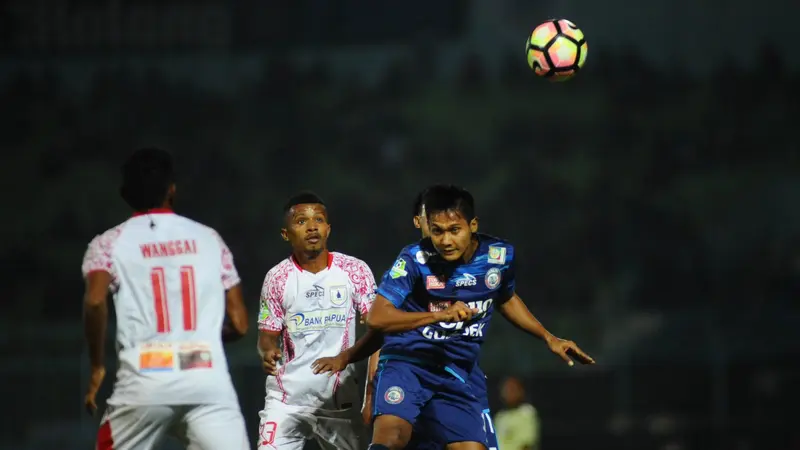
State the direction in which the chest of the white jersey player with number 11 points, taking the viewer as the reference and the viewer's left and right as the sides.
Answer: facing away from the viewer

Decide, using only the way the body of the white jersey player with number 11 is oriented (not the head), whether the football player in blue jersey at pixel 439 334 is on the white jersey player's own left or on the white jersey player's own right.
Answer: on the white jersey player's own right

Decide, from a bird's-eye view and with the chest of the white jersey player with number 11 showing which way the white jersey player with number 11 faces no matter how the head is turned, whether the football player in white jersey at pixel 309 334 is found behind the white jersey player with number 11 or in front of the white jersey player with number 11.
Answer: in front

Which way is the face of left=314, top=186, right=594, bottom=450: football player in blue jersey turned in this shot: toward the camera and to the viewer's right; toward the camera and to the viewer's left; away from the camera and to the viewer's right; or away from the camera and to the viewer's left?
toward the camera and to the viewer's left
